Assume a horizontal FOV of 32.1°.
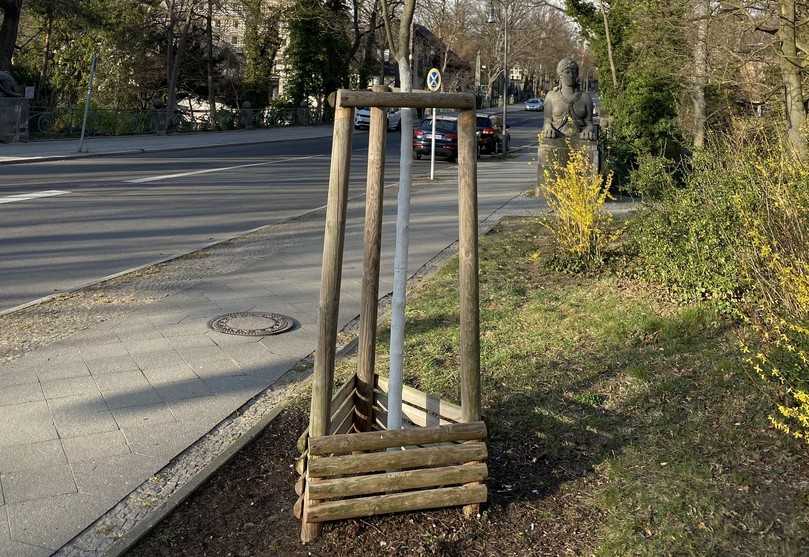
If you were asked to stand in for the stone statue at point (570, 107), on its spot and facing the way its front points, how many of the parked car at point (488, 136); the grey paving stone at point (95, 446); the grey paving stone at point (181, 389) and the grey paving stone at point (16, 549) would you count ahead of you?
3

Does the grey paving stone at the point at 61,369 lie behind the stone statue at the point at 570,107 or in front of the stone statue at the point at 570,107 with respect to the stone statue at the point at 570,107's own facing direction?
in front

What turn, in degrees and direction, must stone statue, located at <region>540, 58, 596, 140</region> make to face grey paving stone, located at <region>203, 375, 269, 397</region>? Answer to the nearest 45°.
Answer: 0° — it already faces it

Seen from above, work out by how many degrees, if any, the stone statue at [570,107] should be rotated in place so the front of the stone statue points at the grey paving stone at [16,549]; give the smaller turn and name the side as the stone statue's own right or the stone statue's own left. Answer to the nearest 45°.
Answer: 0° — it already faces it

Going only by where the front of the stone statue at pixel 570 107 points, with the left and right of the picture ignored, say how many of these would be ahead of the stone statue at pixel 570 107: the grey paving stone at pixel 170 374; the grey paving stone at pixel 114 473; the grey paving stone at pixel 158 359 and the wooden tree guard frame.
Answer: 4

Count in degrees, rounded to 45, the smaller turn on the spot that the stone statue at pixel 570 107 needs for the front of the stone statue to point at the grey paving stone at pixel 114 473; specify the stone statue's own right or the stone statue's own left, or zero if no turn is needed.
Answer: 0° — it already faces it

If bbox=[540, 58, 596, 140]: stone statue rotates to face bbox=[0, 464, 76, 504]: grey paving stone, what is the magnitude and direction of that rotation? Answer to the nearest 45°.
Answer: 0° — it already faces it

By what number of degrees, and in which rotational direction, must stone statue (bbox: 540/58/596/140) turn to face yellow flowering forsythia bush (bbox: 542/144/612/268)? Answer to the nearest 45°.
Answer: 0° — it already faces it

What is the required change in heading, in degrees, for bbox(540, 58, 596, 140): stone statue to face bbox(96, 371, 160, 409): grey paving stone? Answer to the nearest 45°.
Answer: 0° — it already faces it

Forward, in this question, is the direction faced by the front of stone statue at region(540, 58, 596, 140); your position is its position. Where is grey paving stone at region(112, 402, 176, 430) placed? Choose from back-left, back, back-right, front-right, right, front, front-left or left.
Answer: front

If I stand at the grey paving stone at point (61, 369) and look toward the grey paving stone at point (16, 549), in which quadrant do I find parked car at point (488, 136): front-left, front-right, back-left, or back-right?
back-left

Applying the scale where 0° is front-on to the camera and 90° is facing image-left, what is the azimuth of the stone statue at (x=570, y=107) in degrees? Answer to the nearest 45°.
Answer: approximately 0°

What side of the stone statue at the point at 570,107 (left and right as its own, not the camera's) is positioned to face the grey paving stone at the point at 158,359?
front

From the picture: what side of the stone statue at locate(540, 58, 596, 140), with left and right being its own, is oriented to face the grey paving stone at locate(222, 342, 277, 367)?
front

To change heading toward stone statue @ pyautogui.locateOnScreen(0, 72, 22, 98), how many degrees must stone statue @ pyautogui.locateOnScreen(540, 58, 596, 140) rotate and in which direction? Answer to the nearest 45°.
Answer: approximately 135° to its right

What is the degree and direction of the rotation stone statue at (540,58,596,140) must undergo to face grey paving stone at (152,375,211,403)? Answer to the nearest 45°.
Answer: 0° — it already faces it
